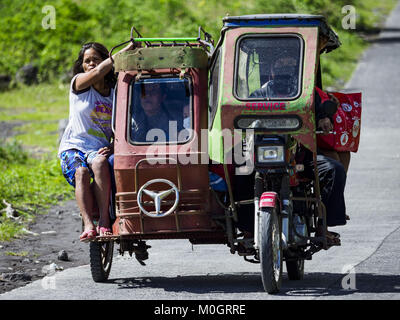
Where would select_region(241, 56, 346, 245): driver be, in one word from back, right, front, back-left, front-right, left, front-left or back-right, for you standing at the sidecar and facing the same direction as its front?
left

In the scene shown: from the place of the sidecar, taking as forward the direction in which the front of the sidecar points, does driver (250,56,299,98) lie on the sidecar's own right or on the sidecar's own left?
on the sidecar's own left

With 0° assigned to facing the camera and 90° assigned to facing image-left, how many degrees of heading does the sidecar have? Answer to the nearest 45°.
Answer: approximately 0°
